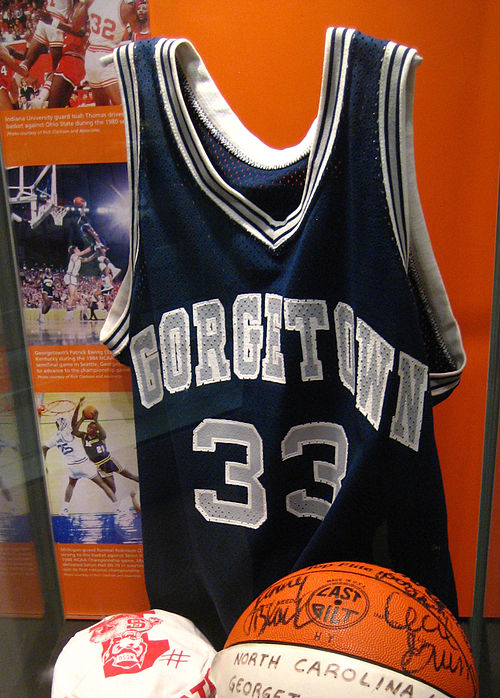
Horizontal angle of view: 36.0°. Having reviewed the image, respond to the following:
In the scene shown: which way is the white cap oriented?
toward the camera

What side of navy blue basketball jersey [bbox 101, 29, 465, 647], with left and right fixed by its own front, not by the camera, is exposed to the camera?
front
